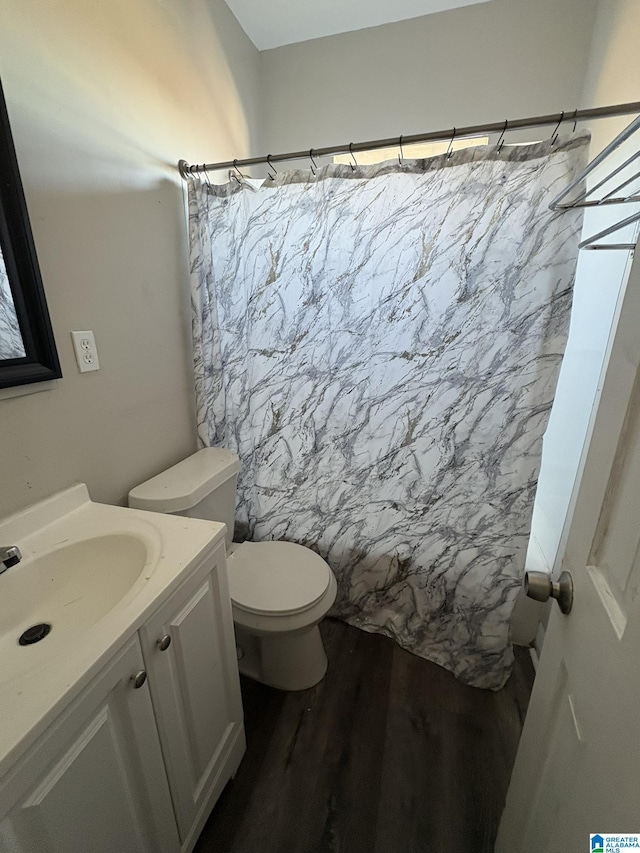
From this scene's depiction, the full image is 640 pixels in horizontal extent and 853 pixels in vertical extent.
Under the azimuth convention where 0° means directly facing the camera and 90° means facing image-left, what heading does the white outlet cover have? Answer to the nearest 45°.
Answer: approximately 315°

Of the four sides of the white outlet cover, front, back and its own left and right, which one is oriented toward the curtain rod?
front

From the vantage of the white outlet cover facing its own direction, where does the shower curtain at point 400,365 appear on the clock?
The shower curtain is roughly at 11 o'clock from the white outlet cover.

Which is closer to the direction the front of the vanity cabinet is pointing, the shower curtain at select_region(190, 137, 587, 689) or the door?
the door

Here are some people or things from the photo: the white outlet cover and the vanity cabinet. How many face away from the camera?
0

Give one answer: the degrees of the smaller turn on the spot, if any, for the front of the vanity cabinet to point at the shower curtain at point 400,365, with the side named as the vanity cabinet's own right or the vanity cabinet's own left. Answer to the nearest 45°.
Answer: approximately 45° to the vanity cabinet's own left

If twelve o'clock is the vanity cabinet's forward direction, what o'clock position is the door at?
The door is roughly at 12 o'clock from the vanity cabinet.

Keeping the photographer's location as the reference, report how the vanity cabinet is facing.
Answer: facing the viewer and to the right of the viewer
